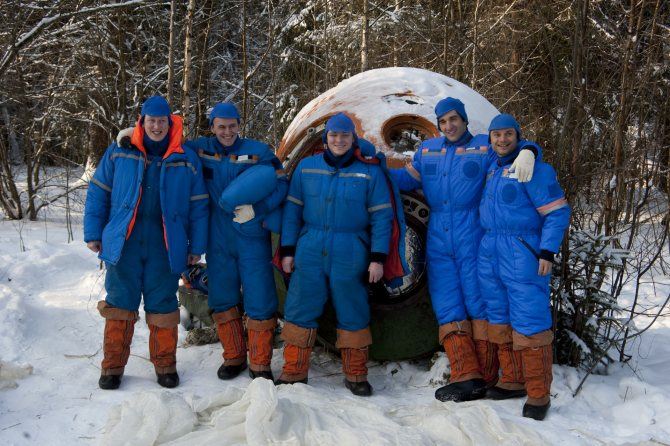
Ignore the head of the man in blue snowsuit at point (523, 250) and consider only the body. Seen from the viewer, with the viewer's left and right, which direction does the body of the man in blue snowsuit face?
facing the viewer and to the left of the viewer

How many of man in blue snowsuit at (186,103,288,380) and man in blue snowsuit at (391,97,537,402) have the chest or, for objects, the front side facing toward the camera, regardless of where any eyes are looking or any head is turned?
2

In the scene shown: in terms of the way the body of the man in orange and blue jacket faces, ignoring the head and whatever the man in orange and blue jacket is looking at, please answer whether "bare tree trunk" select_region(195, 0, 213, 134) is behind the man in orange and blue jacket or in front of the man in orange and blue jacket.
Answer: behind

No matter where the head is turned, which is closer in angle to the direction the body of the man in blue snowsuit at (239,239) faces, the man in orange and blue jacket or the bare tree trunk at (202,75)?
the man in orange and blue jacket

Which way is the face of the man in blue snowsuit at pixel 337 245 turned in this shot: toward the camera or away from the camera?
toward the camera

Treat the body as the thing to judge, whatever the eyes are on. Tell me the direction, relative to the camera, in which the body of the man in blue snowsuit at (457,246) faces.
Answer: toward the camera

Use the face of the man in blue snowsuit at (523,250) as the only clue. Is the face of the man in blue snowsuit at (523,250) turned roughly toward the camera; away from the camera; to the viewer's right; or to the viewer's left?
toward the camera

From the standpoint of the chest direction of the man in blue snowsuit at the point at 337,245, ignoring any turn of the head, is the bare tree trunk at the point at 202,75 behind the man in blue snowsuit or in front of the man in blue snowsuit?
behind

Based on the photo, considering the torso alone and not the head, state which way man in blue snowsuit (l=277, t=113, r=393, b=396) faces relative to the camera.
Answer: toward the camera

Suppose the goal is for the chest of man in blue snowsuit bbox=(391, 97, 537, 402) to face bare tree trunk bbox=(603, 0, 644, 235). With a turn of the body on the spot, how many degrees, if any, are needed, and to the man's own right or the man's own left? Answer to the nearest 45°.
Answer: approximately 135° to the man's own left

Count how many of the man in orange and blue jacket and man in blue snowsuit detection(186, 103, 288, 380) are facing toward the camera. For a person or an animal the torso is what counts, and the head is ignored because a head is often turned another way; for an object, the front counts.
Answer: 2

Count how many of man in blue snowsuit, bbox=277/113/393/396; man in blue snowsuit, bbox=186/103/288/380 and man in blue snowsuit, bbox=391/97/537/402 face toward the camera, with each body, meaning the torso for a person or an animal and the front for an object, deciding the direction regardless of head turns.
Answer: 3

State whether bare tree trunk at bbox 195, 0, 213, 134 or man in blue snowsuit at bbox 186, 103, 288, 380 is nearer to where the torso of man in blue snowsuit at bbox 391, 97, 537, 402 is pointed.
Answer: the man in blue snowsuit

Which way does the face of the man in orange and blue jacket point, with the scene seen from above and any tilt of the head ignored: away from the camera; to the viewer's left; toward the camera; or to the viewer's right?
toward the camera

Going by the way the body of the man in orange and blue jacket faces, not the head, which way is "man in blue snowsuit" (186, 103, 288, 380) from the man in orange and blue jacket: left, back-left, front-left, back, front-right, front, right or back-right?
left
